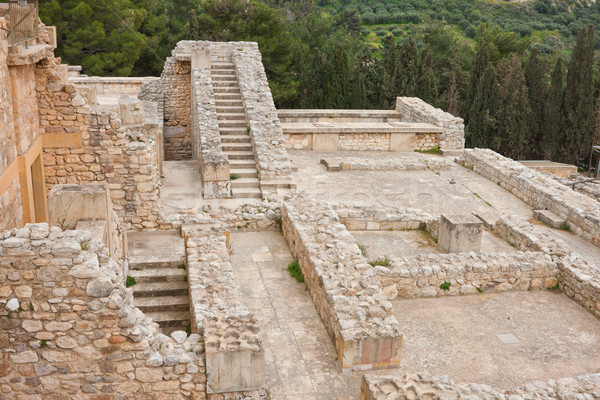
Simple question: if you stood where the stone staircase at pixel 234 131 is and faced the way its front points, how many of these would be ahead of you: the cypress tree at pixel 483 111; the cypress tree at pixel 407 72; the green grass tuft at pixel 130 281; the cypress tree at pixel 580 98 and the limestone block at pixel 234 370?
2

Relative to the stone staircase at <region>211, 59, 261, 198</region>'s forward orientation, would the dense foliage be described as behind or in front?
behind

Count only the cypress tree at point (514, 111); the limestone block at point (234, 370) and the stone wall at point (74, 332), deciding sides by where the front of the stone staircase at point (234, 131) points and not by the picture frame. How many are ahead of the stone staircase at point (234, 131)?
2

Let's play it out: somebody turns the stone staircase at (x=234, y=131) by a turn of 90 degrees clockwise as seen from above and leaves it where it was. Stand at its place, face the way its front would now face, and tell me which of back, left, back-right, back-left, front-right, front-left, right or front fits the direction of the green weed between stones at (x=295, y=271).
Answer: left

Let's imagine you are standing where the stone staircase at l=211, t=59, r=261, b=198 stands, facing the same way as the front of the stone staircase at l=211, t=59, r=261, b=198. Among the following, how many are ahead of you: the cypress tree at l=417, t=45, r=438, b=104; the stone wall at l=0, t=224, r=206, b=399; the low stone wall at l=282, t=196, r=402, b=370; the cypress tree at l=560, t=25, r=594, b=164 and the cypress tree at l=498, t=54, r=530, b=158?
2

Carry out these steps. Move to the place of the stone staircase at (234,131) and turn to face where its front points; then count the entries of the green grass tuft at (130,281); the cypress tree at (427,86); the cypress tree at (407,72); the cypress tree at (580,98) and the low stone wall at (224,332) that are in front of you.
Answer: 2

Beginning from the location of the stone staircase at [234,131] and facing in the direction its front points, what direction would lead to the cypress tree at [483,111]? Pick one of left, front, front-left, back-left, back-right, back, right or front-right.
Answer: back-left

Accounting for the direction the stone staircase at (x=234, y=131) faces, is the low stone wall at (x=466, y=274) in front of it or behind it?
in front

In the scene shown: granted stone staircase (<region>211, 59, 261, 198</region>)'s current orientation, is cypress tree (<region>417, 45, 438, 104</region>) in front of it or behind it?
behind

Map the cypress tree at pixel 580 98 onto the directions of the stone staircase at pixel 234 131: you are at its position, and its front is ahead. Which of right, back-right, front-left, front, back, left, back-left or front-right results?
back-left

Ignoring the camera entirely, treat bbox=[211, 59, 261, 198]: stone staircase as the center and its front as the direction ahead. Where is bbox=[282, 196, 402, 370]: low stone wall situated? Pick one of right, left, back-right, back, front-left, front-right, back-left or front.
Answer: front

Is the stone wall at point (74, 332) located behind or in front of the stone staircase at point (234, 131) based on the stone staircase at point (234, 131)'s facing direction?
in front

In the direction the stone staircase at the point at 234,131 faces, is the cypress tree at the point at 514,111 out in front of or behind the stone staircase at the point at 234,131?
behind

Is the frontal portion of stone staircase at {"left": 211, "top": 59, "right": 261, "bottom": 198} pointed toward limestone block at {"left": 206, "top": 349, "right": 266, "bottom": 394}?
yes

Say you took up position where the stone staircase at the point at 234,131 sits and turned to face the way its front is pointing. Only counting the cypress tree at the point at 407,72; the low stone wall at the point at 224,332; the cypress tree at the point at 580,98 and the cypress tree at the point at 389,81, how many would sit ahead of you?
1

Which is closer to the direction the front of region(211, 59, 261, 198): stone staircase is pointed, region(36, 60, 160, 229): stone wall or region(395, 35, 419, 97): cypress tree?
the stone wall

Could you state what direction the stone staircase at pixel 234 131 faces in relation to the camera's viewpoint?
facing the viewer

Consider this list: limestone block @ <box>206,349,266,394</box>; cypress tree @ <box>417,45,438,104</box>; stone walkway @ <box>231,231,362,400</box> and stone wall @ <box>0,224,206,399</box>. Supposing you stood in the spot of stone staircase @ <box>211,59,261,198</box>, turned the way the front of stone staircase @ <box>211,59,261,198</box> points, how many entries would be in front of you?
3
